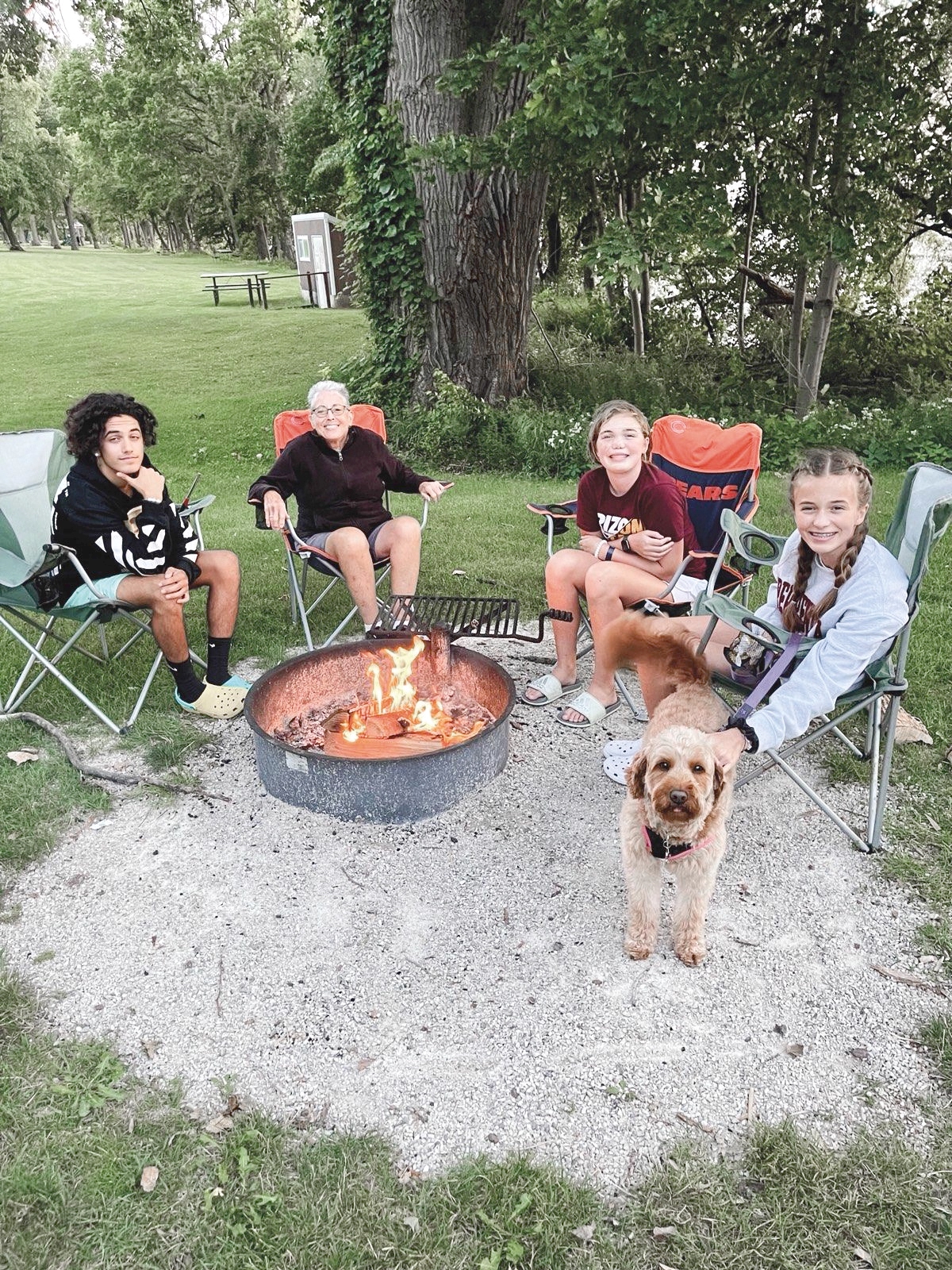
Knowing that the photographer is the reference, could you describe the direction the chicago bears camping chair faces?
facing the viewer and to the left of the viewer

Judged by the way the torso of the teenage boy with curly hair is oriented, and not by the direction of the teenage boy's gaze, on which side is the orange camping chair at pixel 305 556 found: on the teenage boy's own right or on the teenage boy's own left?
on the teenage boy's own left

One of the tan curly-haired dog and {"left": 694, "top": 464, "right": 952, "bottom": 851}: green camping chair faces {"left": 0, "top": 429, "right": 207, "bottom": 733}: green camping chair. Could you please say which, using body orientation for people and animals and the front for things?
{"left": 694, "top": 464, "right": 952, "bottom": 851}: green camping chair

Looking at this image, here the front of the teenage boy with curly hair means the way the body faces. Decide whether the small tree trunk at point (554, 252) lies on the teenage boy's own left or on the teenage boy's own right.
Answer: on the teenage boy's own left

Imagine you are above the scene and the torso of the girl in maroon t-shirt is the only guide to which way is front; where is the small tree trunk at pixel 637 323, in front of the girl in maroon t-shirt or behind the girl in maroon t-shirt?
behind

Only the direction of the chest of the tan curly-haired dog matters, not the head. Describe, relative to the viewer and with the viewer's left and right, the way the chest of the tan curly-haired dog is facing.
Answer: facing the viewer

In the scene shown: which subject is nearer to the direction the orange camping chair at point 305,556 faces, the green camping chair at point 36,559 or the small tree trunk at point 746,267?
the green camping chair

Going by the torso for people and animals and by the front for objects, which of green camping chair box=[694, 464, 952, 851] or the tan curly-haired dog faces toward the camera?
the tan curly-haired dog

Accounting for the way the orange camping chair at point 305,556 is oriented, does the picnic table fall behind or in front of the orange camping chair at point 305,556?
behind

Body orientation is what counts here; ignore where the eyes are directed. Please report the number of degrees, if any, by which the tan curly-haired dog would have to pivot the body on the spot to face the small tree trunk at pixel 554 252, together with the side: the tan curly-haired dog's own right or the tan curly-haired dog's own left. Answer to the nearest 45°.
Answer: approximately 180°

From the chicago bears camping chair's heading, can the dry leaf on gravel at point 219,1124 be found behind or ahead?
ahead

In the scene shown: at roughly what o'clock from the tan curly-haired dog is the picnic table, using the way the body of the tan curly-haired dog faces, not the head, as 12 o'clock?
The picnic table is roughly at 5 o'clock from the tan curly-haired dog.

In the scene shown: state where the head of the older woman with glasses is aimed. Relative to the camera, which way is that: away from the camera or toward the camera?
toward the camera

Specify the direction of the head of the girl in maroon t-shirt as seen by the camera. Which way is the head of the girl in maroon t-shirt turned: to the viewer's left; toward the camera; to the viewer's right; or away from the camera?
toward the camera

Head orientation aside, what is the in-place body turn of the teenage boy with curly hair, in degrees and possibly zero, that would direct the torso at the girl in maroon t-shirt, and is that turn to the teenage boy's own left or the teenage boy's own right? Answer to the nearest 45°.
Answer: approximately 45° to the teenage boy's own left

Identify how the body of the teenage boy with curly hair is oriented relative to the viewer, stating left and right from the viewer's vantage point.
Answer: facing the viewer and to the right of the viewer

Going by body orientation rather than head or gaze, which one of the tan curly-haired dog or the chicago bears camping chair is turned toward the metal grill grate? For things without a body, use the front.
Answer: the chicago bears camping chair

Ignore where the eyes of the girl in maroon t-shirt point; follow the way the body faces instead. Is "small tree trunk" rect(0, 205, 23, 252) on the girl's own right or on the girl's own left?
on the girl's own right

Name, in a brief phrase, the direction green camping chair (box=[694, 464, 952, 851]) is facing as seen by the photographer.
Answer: facing to the left of the viewer

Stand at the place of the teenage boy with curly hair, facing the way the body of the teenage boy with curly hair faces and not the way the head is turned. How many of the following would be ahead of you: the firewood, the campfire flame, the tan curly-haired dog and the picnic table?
3

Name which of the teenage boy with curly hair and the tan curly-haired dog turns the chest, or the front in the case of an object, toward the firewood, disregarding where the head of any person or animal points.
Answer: the teenage boy with curly hair

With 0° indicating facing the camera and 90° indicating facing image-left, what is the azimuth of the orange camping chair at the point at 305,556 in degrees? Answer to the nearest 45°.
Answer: approximately 0°
